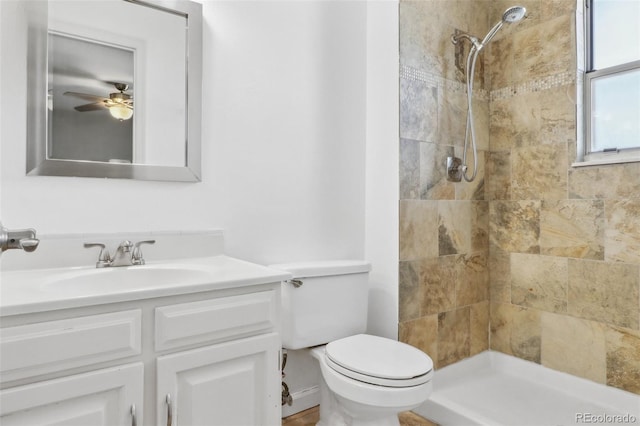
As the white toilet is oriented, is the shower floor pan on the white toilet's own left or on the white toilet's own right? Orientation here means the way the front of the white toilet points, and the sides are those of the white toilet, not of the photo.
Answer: on the white toilet's own left

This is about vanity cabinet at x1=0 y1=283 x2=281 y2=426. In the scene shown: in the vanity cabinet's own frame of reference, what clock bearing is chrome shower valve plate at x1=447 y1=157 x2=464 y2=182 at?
The chrome shower valve plate is roughly at 10 o'clock from the vanity cabinet.

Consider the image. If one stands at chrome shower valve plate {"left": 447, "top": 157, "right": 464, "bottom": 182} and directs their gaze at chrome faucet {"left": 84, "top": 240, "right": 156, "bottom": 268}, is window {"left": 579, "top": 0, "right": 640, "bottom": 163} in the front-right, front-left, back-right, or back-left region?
back-left

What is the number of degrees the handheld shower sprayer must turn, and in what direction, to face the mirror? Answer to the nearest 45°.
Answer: approximately 90° to its right

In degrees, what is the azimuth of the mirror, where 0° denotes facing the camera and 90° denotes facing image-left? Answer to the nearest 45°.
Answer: approximately 315°

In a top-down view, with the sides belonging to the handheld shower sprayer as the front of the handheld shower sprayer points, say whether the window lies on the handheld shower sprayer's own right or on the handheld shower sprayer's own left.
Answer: on the handheld shower sprayer's own left

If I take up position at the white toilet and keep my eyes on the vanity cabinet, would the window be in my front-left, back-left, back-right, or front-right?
back-left
